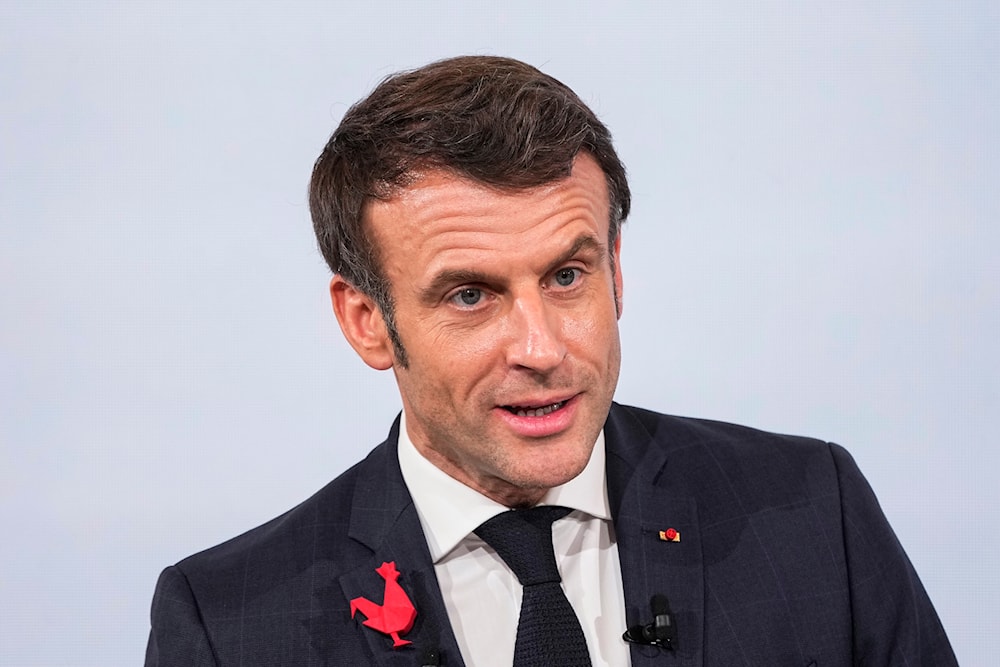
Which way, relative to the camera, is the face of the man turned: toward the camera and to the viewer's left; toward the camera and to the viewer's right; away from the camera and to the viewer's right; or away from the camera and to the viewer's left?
toward the camera and to the viewer's right

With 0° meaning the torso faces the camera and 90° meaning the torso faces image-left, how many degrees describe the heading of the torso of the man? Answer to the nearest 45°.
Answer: approximately 0°
